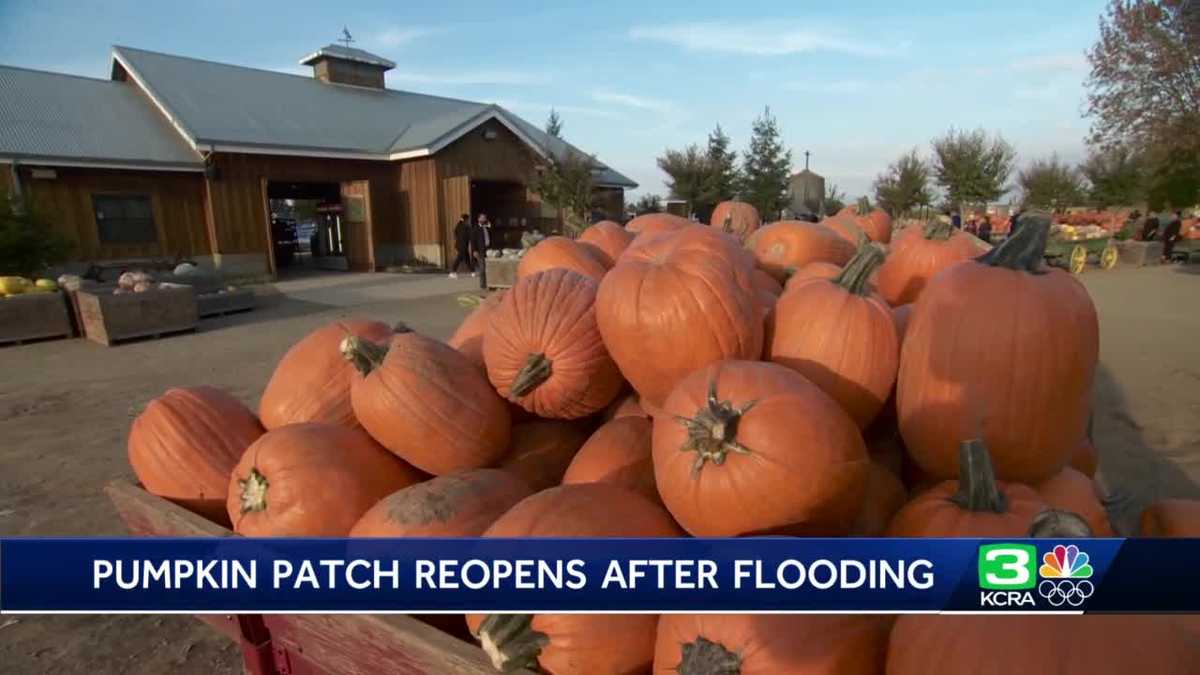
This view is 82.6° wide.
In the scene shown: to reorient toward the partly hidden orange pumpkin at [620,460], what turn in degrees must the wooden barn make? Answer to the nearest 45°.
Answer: approximately 45° to its right

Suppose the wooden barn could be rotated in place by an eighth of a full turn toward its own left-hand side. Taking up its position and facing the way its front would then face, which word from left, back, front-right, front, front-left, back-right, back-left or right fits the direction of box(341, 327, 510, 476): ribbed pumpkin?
right

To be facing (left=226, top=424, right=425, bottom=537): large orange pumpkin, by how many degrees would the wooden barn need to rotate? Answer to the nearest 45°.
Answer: approximately 45° to its right

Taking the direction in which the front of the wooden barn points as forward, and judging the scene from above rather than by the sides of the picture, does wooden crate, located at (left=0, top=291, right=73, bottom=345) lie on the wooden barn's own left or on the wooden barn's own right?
on the wooden barn's own right

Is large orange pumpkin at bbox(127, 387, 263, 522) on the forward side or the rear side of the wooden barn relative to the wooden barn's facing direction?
on the forward side

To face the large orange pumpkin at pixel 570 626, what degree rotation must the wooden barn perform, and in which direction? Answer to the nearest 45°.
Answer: approximately 45° to its right

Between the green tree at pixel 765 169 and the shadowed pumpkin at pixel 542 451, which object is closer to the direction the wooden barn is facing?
the shadowed pumpkin

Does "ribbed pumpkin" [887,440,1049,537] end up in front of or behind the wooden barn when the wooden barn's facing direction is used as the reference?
in front

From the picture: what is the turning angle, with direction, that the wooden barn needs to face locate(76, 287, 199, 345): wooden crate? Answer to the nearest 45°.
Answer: approximately 45° to its right

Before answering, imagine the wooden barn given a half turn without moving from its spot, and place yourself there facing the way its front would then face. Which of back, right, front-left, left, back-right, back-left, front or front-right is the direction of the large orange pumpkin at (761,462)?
back-left

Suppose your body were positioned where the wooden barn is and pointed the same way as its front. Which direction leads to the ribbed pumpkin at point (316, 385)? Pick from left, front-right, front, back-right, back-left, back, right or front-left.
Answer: front-right

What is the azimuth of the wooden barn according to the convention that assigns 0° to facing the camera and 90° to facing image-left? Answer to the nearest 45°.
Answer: approximately 315°
